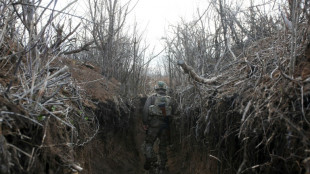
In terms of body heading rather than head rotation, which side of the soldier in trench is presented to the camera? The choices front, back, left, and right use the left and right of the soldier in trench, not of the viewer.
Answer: back
